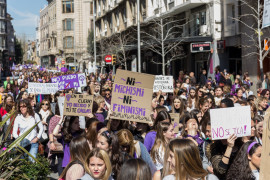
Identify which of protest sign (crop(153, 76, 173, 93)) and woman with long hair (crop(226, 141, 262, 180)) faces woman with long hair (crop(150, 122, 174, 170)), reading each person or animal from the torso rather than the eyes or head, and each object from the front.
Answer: the protest sign

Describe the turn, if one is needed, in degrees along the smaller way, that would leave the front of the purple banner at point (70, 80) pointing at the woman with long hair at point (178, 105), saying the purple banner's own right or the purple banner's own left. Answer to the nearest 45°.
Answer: approximately 45° to the purple banner's own left

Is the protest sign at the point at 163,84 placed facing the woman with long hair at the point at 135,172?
yes

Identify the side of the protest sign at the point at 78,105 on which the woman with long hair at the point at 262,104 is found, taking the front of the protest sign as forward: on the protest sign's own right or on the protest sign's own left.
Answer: on the protest sign's own left

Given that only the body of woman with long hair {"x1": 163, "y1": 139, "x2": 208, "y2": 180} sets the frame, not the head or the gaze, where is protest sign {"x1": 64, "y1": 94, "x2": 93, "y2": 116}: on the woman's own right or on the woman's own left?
on the woman's own right

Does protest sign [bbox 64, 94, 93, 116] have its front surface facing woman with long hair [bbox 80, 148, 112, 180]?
yes

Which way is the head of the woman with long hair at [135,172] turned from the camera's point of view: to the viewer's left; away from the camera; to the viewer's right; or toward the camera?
away from the camera

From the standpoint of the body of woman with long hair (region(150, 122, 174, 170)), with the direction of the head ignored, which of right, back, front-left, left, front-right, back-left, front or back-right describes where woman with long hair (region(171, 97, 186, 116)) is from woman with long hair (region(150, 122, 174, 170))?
left

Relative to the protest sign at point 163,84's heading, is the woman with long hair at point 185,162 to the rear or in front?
in front
